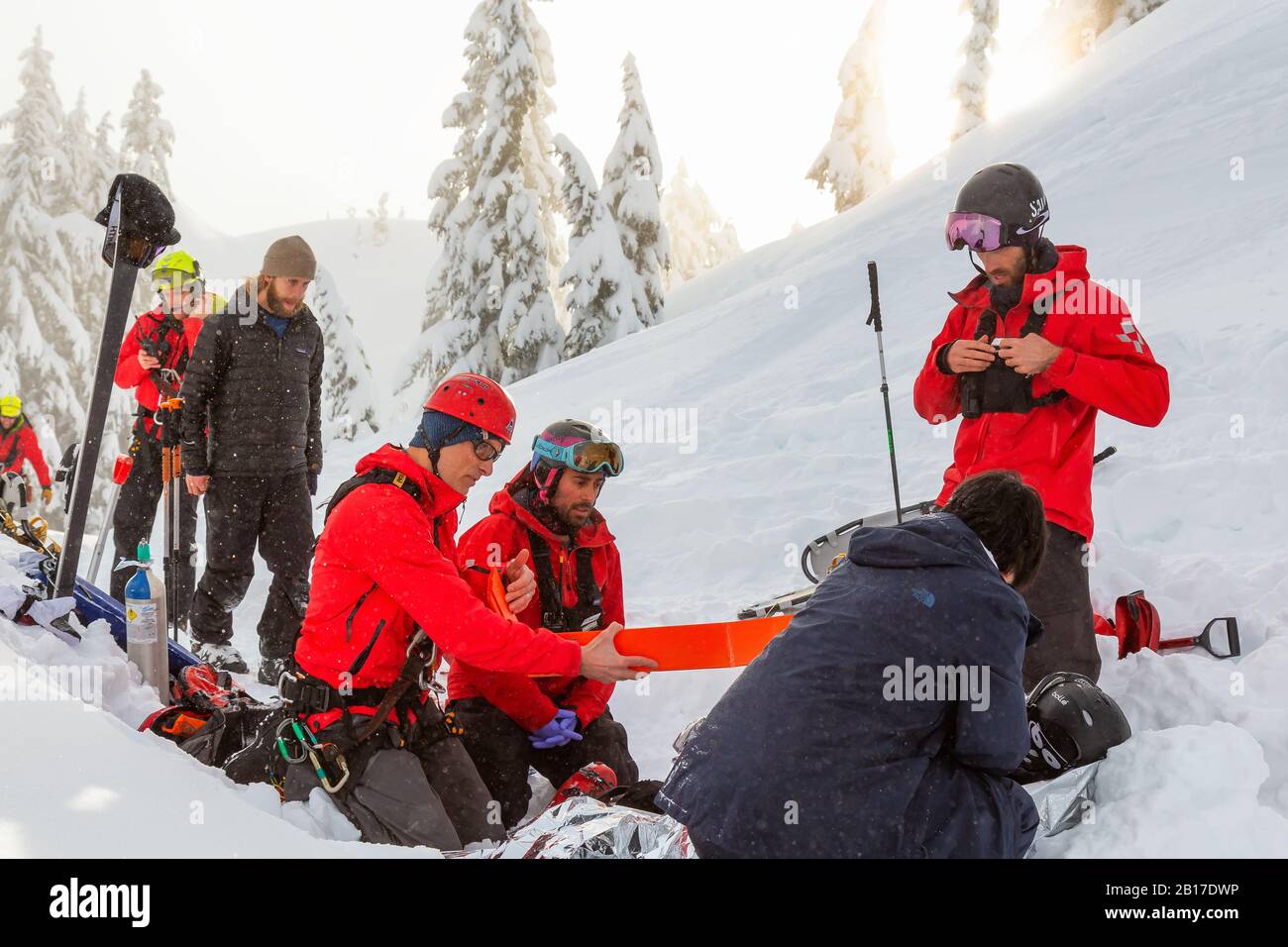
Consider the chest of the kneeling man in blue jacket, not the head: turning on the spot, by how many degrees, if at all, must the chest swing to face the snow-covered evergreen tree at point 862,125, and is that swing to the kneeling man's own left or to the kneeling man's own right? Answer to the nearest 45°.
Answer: approximately 45° to the kneeling man's own left

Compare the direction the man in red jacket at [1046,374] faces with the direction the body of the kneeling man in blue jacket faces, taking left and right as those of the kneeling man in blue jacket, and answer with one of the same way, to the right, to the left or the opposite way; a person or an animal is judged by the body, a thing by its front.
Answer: the opposite way

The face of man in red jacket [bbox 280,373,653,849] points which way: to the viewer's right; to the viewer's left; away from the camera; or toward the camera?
to the viewer's right

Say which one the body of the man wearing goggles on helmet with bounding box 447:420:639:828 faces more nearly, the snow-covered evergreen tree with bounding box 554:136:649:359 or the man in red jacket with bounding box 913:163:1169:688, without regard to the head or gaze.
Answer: the man in red jacket

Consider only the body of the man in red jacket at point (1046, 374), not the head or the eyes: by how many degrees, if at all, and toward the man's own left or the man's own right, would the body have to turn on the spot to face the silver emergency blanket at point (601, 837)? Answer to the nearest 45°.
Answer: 0° — they already face it

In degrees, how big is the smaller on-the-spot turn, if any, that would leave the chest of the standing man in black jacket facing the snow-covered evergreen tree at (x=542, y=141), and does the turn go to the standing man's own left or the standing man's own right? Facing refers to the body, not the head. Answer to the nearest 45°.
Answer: approximately 135° to the standing man's own left

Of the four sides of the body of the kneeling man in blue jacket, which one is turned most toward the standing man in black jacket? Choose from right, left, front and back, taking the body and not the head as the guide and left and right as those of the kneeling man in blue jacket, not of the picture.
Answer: left

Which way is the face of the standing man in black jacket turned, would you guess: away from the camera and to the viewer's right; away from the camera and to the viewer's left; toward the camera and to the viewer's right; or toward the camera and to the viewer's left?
toward the camera and to the viewer's right

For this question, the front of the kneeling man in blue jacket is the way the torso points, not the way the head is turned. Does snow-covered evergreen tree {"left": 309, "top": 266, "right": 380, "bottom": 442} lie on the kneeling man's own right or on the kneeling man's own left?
on the kneeling man's own left

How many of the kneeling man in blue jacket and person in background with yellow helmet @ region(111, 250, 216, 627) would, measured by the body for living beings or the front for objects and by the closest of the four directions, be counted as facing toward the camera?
1

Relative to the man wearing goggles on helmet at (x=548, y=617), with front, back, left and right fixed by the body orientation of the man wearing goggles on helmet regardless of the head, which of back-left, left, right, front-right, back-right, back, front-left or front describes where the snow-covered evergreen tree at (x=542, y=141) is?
back-left

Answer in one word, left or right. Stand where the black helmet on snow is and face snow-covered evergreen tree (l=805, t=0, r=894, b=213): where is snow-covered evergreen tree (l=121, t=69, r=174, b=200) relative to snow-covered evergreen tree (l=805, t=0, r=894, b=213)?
left

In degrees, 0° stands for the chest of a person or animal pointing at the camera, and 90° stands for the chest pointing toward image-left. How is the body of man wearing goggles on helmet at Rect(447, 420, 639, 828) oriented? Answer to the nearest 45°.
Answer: approximately 315°

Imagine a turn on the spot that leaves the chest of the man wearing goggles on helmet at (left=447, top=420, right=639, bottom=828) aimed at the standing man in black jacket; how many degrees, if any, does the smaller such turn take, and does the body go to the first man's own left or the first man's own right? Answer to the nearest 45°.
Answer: approximately 180°

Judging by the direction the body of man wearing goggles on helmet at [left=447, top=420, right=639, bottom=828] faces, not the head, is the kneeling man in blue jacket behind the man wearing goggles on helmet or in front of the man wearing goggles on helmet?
in front

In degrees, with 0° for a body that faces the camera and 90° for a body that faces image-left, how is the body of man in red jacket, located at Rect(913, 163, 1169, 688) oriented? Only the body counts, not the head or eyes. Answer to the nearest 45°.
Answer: approximately 45°
